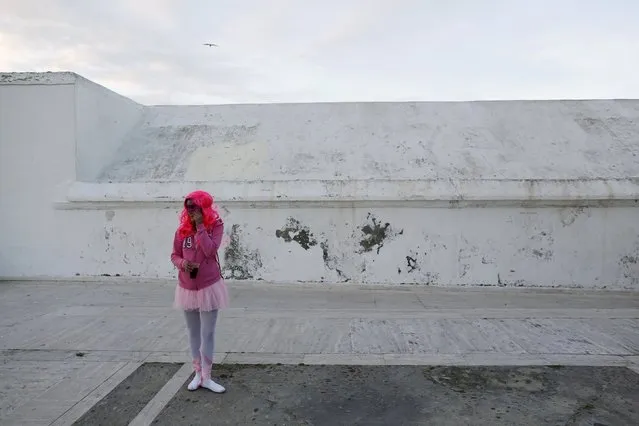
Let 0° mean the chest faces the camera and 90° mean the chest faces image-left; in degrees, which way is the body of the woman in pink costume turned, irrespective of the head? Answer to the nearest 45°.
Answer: approximately 45°
